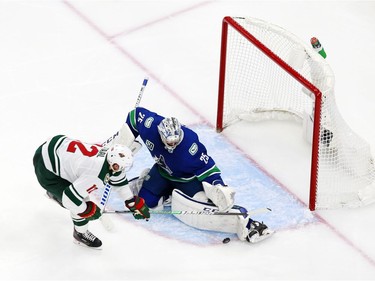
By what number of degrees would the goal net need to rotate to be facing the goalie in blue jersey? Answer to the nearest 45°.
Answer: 0° — it already faces them

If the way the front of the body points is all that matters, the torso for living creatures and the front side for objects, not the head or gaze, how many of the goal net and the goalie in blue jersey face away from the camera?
0

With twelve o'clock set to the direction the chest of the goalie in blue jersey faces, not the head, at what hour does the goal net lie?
The goal net is roughly at 6 o'clock from the goalie in blue jersey.

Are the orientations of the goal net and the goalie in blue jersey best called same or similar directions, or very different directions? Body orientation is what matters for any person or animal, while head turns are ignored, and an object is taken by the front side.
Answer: same or similar directions

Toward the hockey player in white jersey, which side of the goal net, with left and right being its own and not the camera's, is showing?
front

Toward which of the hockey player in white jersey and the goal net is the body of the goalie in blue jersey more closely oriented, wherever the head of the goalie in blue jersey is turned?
the hockey player in white jersey

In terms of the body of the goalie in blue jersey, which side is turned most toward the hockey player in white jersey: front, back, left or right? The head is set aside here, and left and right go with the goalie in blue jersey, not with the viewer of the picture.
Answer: front
